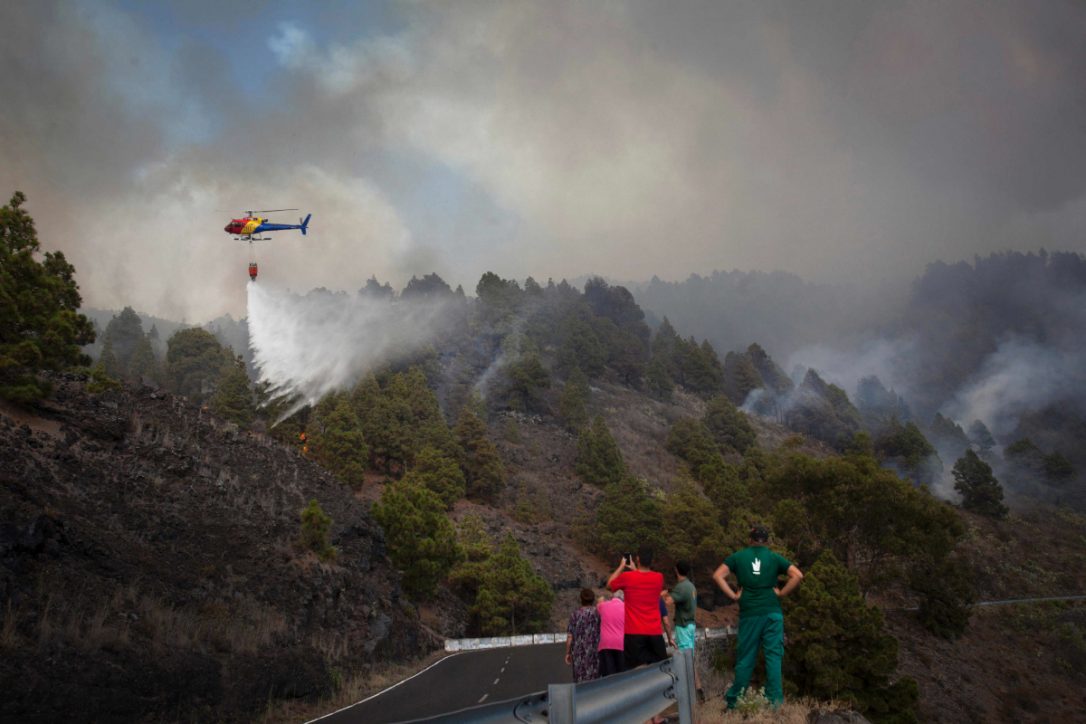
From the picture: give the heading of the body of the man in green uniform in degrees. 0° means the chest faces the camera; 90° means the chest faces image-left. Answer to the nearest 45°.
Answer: approximately 180°

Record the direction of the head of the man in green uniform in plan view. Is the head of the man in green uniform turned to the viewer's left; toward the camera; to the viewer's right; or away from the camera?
away from the camera

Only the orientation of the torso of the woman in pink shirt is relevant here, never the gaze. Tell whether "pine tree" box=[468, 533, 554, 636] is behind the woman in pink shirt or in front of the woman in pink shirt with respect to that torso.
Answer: in front

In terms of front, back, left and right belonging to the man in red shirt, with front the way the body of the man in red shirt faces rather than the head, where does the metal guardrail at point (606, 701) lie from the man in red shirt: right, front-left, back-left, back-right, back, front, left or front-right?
back-left

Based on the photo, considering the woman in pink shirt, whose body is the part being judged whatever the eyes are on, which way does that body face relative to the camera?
away from the camera

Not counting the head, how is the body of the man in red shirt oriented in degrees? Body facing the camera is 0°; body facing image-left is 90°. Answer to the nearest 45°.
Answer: approximately 135°

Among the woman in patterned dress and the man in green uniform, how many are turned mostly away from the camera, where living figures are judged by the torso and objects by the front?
2

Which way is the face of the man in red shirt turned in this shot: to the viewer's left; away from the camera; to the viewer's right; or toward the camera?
away from the camera

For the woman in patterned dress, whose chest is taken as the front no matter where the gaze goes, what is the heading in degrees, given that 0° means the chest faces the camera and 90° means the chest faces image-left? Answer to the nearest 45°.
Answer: approximately 180°

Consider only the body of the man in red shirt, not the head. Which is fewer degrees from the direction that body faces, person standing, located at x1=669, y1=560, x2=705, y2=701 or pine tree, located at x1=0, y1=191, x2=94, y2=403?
the pine tree

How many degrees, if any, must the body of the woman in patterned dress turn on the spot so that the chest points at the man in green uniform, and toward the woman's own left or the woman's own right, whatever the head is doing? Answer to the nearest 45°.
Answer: approximately 135° to the woman's own right
